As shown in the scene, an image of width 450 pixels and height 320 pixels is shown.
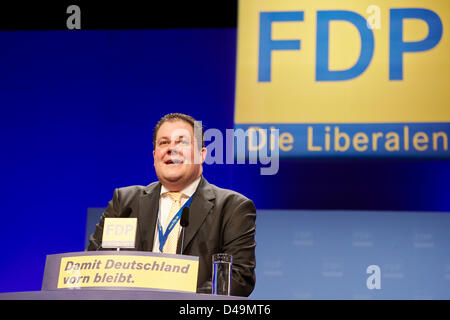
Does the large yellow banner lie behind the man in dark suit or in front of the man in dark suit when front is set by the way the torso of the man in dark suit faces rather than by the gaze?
behind

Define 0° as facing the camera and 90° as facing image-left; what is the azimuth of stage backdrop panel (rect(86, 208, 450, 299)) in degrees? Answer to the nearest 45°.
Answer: approximately 0°

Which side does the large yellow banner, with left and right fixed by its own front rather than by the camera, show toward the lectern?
front

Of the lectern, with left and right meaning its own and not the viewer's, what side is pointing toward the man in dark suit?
back

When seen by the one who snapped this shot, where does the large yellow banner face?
facing the viewer

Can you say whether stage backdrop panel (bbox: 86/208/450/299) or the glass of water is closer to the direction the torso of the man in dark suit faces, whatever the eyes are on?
the glass of water

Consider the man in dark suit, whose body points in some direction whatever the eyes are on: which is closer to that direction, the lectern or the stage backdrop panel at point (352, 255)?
the lectern

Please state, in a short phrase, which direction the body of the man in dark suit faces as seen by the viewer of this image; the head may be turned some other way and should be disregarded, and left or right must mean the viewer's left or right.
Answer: facing the viewer and to the left of the viewer

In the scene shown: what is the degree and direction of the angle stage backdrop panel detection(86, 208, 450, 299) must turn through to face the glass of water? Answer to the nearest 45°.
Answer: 0° — it already faces it
